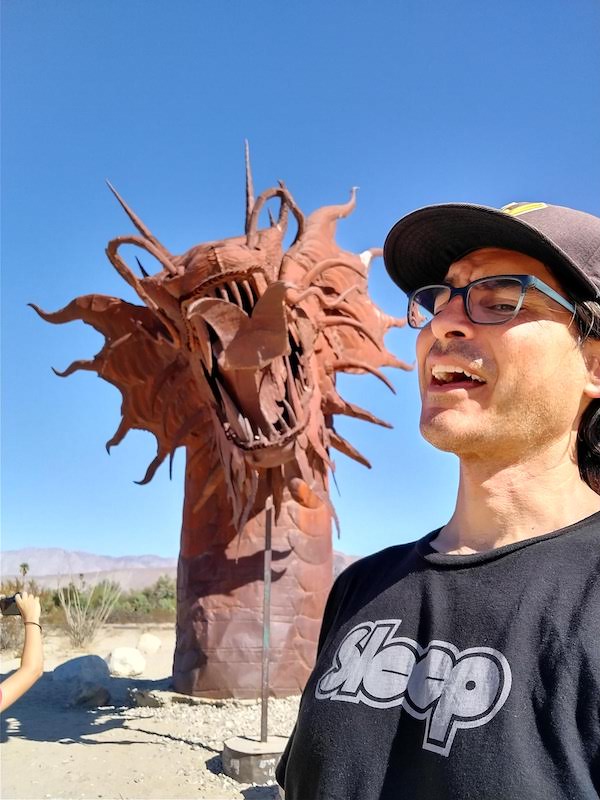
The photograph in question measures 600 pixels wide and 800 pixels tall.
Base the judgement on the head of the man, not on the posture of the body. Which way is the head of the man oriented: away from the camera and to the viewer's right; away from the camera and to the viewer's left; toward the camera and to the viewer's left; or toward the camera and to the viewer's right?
toward the camera and to the viewer's left

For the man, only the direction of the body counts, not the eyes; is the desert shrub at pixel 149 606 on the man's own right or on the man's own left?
on the man's own right

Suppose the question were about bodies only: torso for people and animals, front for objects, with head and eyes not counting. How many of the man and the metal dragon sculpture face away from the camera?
0

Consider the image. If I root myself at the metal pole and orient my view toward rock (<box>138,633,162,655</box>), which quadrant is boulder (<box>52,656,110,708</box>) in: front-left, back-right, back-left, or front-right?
front-left

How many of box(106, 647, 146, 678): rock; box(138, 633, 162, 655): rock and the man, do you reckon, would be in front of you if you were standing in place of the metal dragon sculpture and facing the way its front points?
1

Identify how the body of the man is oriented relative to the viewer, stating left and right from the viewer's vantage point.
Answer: facing the viewer and to the left of the viewer

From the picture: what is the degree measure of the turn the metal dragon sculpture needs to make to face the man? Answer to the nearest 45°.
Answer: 0° — it already faces them

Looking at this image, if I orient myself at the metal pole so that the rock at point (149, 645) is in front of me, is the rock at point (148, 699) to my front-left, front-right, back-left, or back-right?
front-left

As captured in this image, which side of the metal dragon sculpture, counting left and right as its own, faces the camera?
front
